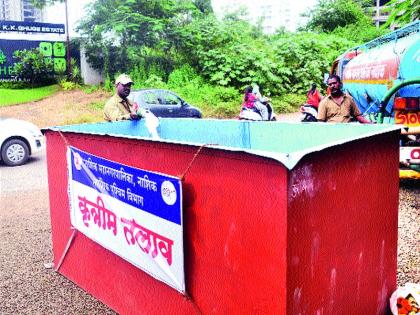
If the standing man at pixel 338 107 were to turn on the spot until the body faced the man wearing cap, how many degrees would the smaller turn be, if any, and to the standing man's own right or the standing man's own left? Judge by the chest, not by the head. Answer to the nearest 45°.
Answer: approximately 90° to the standing man's own right

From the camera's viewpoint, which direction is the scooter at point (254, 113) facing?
to the viewer's right

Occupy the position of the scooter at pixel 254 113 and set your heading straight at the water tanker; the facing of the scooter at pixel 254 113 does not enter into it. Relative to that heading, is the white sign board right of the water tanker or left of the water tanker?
right

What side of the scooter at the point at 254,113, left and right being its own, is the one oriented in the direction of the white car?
back

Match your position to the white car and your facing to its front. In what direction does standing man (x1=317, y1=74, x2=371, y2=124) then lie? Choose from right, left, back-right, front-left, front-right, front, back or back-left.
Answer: front-right

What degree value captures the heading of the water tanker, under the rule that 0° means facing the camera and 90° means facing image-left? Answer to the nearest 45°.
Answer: approximately 135°

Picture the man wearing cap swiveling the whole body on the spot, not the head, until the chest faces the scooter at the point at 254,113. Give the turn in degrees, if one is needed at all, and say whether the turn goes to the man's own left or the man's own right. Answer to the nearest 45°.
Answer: approximately 90° to the man's own left

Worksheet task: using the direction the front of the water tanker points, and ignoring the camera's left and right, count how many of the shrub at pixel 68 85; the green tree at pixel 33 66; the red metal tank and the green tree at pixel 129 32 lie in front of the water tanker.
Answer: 3

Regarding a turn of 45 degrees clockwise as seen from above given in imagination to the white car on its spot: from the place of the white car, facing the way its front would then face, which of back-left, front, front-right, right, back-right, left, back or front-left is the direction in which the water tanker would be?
front

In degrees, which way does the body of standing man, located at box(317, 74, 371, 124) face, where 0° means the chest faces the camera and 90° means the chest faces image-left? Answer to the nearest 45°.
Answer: approximately 0°

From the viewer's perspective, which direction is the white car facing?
to the viewer's right

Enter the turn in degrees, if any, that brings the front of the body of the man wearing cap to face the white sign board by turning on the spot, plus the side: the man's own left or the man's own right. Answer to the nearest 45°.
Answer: approximately 45° to the man's own right
